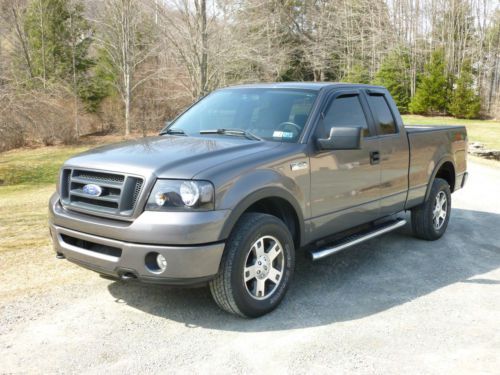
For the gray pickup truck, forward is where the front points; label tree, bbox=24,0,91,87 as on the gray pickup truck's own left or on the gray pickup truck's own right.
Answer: on the gray pickup truck's own right

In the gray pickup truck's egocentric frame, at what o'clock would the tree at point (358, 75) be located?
The tree is roughly at 5 o'clock from the gray pickup truck.

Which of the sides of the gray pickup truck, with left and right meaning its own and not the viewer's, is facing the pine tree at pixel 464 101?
back

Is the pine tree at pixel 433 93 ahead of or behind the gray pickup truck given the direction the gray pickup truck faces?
behind

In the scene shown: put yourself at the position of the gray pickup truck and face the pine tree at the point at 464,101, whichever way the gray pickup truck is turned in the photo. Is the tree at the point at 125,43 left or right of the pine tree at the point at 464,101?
left

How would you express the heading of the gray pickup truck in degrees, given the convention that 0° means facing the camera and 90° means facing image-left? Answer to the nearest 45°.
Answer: approximately 45°

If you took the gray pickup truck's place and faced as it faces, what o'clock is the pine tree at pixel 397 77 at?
The pine tree is roughly at 5 o'clock from the gray pickup truck.

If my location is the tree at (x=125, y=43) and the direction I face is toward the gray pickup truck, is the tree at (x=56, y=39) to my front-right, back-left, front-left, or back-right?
back-right

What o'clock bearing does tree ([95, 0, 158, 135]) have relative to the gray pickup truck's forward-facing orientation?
The tree is roughly at 4 o'clock from the gray pickup truck.
